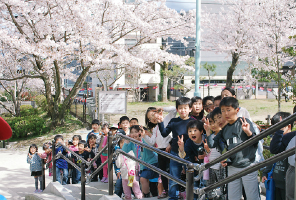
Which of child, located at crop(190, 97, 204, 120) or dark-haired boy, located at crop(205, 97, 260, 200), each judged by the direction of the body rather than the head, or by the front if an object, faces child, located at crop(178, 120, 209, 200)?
child, located at crop(190, 97, 204, 120)

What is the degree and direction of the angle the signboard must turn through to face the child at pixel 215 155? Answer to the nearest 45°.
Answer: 0° — it already faces them

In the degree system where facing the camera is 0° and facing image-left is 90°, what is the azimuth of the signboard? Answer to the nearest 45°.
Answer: approximately 0°

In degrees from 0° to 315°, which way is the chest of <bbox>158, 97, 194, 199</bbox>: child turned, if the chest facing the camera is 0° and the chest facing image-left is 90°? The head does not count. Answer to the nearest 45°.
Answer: approximately 0°

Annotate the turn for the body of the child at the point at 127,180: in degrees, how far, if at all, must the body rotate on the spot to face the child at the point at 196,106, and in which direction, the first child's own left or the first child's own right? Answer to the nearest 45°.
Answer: approximately 90° to the first child's own left

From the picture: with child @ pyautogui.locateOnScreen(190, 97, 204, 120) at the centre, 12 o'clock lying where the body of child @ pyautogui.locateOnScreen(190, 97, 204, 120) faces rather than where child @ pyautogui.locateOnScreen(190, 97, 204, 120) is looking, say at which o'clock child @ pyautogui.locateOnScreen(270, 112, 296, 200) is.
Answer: child @ pyautogui.locateOnScreen(270, 112, 296, 200) is roughly at 11 o'clock from child @ pyautogui.locateOnScreen(190, 97, 204, 120).

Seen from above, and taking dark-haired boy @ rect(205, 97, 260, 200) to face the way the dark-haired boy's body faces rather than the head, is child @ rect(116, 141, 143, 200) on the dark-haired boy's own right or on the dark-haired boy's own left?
on the dark-haired boy's own right
